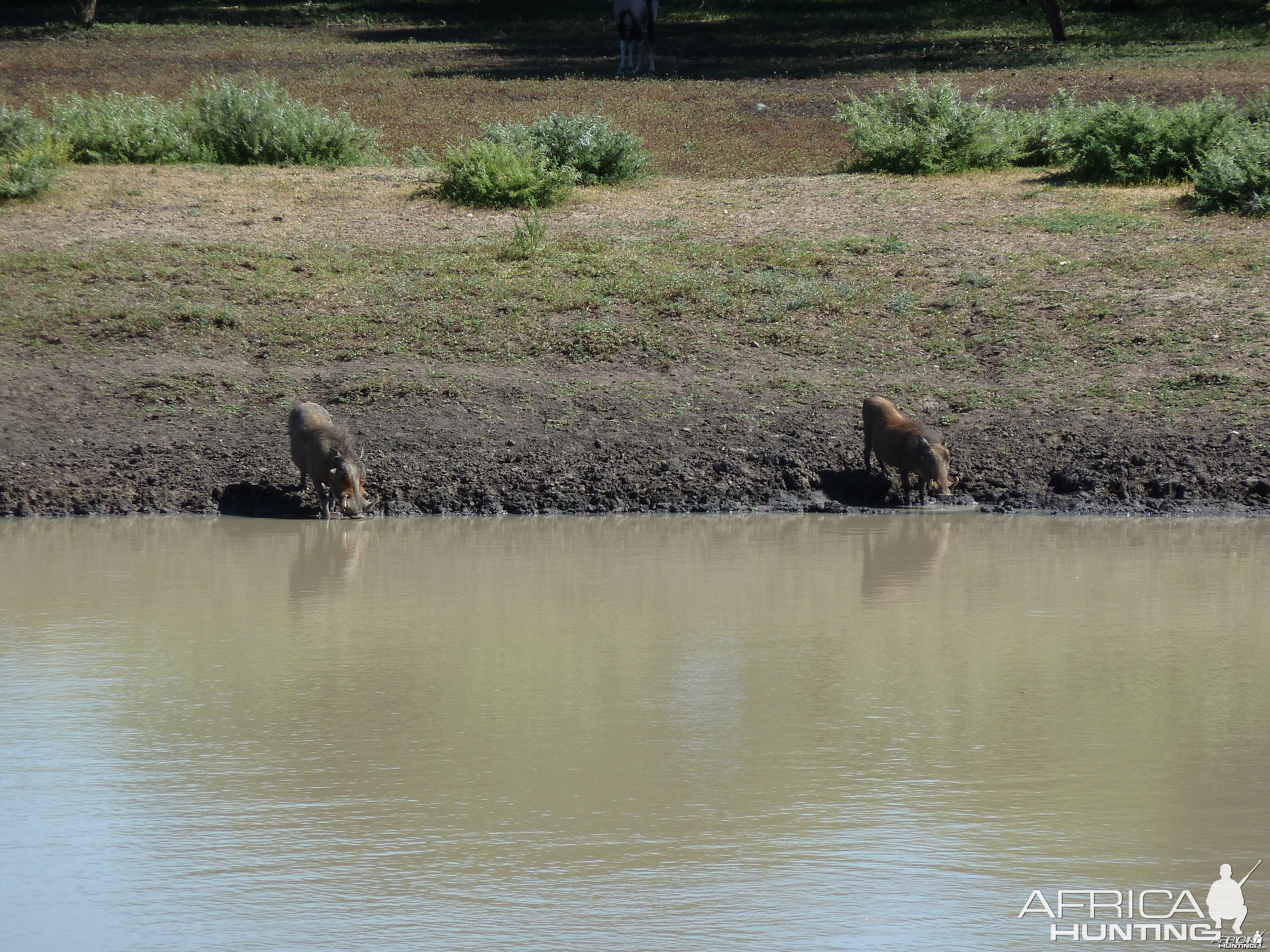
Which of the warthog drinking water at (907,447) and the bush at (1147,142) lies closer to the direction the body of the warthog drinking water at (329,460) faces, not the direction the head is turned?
the warthog drinking water

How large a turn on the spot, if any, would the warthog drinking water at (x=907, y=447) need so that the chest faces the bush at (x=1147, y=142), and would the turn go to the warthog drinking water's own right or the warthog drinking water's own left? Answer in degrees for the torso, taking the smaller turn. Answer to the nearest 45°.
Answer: approximately 135° to the warthog drinking water's own left

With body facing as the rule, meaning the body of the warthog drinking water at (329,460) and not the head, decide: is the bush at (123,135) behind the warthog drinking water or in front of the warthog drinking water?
behind

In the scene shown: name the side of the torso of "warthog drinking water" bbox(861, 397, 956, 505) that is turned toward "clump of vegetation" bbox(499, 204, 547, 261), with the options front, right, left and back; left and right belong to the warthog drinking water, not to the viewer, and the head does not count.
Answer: back

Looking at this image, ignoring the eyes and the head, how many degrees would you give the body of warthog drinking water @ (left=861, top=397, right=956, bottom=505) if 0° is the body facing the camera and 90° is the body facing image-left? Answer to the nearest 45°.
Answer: approximately 315°

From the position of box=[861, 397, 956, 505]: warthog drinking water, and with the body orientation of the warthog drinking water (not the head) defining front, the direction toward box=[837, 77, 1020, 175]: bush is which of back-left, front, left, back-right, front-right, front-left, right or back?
back-left

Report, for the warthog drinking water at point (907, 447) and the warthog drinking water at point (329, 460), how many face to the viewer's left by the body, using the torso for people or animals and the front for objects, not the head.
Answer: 0
